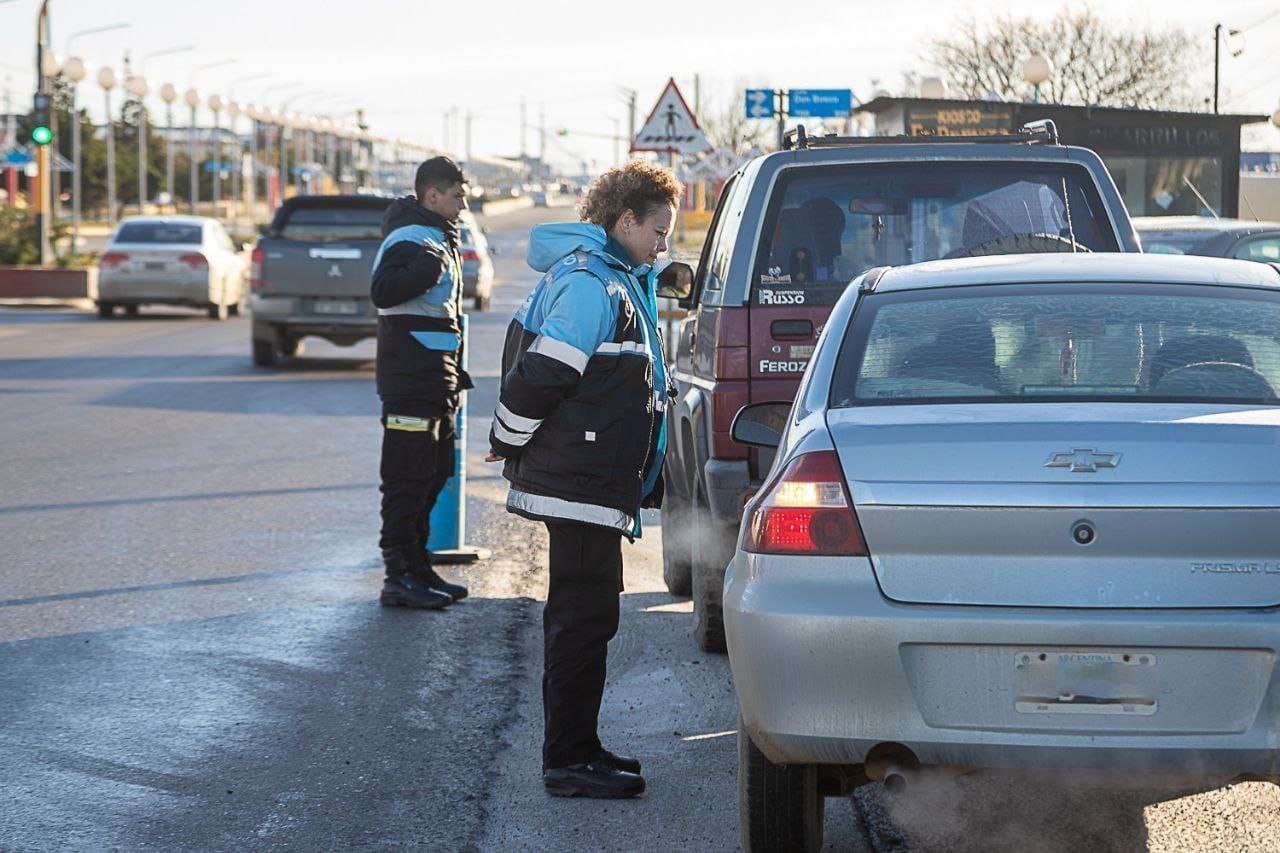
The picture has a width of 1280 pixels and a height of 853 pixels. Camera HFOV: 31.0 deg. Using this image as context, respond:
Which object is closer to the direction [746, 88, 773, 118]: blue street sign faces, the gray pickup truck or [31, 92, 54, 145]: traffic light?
the gray pickup truck

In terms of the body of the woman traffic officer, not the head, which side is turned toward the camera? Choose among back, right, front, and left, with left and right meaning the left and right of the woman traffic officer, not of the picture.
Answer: right

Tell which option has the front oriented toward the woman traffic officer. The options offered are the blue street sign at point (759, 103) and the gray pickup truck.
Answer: the blue street sign

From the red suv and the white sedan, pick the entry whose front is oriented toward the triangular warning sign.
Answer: the red suv

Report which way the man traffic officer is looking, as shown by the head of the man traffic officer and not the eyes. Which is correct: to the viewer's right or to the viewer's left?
to the viewer's right

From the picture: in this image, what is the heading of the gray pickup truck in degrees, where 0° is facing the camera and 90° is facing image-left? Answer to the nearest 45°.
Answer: approximately 180°

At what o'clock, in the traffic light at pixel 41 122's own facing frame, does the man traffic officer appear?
The man traffic officer is roughly at 12 o'clock from the traffic light.

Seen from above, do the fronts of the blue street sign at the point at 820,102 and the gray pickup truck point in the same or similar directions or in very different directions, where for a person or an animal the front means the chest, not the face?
very different directions

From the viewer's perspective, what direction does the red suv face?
away from the camera

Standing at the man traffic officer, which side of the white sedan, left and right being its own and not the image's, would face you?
back

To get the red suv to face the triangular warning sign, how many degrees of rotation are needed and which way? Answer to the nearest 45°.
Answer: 0° — it already faces it

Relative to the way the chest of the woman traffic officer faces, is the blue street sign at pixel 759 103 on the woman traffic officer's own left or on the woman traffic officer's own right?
on the woman traffic officer's own left

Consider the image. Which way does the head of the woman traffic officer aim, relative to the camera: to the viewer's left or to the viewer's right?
to the viewer's right
